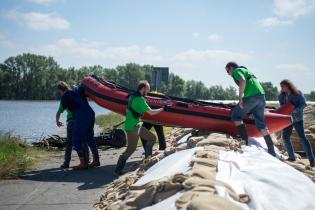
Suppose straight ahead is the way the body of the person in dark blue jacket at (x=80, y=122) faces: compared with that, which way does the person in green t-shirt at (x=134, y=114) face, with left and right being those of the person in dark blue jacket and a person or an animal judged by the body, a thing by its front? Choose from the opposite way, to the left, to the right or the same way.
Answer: the opposite way

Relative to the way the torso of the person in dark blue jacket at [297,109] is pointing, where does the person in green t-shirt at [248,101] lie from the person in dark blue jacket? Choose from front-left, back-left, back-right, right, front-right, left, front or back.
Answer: front-left

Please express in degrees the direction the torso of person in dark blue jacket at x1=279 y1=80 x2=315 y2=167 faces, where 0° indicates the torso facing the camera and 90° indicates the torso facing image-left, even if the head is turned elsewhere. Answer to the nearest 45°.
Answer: approximately 90°

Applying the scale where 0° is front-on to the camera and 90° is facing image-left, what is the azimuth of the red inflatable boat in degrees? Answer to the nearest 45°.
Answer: approximately 90°
